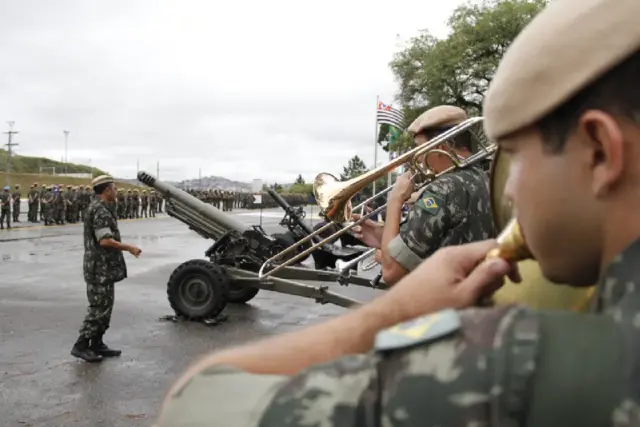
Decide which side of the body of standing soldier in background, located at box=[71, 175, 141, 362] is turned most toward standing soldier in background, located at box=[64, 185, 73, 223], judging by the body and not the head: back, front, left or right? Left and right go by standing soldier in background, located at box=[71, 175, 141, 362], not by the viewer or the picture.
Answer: left

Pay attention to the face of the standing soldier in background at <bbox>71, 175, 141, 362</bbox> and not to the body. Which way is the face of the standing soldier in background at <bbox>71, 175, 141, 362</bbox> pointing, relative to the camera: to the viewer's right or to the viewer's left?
to the viewer's right

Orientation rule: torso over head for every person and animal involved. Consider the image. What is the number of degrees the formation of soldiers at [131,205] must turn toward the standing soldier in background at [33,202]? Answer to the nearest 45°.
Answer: approximately 90° to their right

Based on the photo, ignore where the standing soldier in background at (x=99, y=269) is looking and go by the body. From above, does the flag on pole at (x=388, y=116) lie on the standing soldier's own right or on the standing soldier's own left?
on the standing soldier's own left

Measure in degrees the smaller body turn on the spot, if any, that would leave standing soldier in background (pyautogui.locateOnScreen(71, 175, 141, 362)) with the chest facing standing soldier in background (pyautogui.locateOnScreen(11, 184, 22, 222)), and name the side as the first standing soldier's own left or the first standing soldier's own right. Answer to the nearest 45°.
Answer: approximately 90° to the first standing soldier's own left

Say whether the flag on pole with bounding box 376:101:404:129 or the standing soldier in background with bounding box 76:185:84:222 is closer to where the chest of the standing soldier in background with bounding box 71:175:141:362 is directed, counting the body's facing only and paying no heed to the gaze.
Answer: the flag on pole

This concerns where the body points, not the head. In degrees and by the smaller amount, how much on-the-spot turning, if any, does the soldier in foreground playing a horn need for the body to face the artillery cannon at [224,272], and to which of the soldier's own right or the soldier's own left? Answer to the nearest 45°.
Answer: approximately 45° to the soldier's own right

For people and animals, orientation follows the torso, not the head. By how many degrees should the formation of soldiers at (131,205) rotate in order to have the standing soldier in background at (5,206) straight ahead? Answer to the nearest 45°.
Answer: approximately 45° to their right

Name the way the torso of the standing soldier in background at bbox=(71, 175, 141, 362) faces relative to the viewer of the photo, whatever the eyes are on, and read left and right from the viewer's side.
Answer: facing to the right of the viewer
